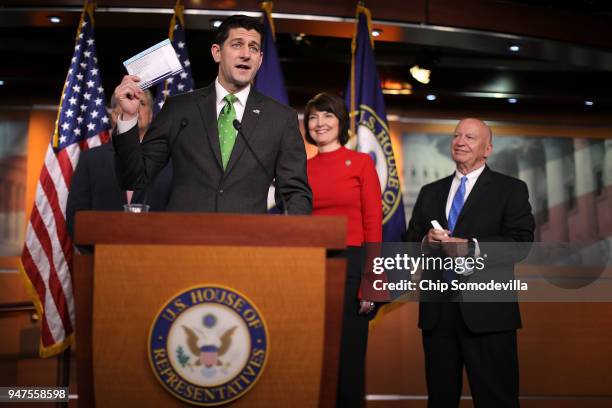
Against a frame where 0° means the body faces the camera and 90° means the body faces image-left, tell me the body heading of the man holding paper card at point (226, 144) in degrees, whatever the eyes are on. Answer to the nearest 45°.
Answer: approximately 0°

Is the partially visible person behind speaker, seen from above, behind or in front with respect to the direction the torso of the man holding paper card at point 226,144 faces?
behind

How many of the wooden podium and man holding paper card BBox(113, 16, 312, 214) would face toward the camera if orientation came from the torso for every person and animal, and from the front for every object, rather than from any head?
2

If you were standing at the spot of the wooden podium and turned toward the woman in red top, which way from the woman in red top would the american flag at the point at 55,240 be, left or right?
left

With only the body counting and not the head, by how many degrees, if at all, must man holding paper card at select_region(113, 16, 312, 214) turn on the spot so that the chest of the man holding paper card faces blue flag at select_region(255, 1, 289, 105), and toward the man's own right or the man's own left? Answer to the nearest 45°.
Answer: approximately 180°

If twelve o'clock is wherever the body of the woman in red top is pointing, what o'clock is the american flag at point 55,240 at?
The american flag is roughly at 2 o'clock from the woman in red top.

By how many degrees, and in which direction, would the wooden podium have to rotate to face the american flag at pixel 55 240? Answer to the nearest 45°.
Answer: approximately 180°

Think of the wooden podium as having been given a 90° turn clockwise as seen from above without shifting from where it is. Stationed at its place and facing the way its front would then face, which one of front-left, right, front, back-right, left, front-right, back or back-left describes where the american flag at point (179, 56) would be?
right

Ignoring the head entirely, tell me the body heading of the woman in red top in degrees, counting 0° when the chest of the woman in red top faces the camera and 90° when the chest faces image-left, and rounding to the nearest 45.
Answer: approximately 45°

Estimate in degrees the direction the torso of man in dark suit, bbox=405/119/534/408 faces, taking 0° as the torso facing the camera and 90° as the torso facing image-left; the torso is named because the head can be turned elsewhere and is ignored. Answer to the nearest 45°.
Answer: approximately 45°

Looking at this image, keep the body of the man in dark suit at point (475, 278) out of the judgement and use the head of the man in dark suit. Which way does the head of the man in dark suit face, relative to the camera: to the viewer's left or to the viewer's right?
to the viewer's left

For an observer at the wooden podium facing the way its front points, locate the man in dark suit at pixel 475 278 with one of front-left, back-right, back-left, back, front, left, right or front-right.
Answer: back-left

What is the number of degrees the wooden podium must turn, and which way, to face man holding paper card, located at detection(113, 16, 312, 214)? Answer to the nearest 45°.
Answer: approximately 180°

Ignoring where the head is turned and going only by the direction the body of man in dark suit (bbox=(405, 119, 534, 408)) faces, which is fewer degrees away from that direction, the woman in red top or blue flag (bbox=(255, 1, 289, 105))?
the woman in red top
